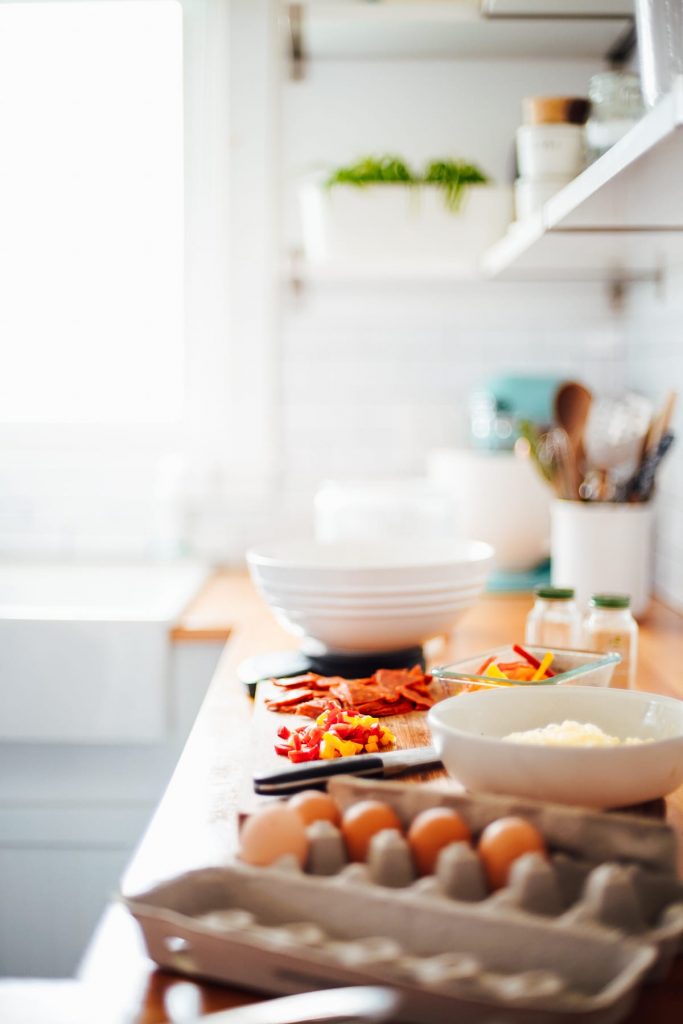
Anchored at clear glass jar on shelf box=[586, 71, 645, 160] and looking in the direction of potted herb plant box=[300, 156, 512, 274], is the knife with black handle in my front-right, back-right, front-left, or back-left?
back-left

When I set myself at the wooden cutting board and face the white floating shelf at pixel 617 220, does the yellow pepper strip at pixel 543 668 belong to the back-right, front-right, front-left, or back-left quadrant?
front-right

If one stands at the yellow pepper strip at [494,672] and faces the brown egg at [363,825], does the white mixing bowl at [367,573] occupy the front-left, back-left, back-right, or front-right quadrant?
back-right

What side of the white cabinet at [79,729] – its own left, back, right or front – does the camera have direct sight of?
front
